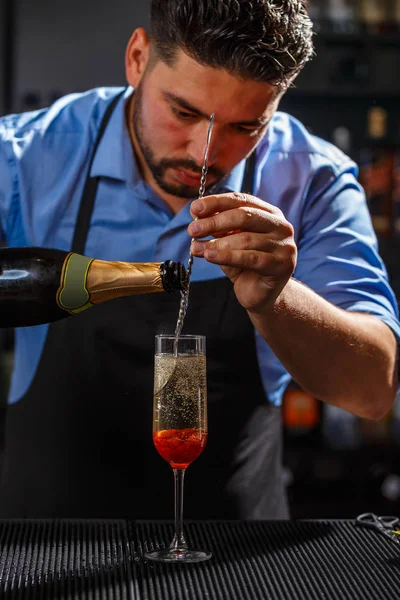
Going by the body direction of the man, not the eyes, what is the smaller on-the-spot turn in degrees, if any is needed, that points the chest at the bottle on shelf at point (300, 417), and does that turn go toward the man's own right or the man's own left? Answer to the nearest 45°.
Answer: approximately 180°

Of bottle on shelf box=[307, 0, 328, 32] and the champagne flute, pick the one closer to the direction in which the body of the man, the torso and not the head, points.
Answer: the champagne flute

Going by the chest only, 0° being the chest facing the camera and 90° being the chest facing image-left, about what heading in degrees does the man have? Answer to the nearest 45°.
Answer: approximately 0°

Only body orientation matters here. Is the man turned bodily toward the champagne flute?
yes

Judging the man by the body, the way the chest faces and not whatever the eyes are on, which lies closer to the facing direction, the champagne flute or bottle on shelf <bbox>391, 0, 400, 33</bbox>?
the champagne flute

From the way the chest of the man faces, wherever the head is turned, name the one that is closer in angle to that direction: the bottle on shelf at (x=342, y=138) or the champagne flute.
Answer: the champagne flute
